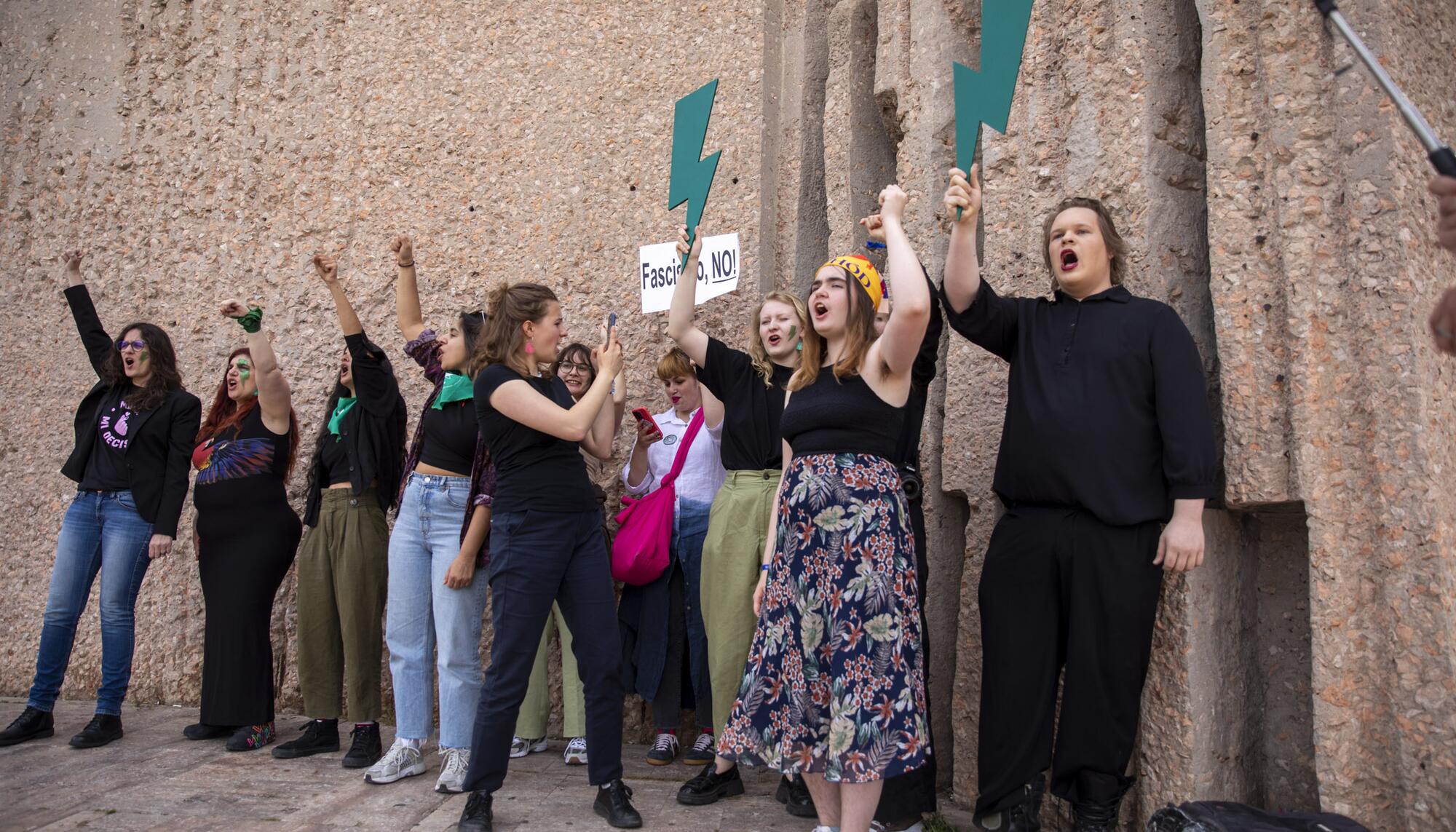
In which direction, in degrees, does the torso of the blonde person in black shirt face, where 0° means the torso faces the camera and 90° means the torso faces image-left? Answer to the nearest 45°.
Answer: approximately 45°

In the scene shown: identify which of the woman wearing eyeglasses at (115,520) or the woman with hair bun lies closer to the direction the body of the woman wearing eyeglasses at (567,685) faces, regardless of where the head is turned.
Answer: the woman with hair bun

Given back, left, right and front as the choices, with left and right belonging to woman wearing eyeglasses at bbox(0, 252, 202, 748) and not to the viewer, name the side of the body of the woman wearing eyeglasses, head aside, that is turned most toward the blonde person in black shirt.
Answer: left

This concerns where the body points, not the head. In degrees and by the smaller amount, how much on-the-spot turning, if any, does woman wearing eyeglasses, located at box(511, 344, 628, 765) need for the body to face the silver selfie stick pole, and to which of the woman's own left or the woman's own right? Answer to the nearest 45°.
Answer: approximately 45° to the woman's own left

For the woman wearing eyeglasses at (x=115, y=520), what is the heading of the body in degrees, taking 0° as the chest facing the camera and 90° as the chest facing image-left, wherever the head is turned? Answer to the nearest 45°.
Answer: approximately 45°

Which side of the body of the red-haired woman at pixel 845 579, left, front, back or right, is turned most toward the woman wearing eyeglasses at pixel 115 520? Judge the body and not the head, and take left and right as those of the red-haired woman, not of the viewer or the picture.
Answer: right

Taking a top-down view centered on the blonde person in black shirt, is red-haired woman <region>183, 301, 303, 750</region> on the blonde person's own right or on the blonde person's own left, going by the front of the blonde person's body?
on the blonde person's own right

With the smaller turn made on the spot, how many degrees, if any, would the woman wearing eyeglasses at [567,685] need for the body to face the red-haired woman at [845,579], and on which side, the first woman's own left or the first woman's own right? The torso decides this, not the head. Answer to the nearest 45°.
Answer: approximately 45° to the first woman's own left

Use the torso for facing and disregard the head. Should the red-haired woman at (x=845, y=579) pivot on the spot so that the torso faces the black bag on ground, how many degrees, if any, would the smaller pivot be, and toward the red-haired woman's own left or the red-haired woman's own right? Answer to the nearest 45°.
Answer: approximately 135° to the red-haired woman's own left
